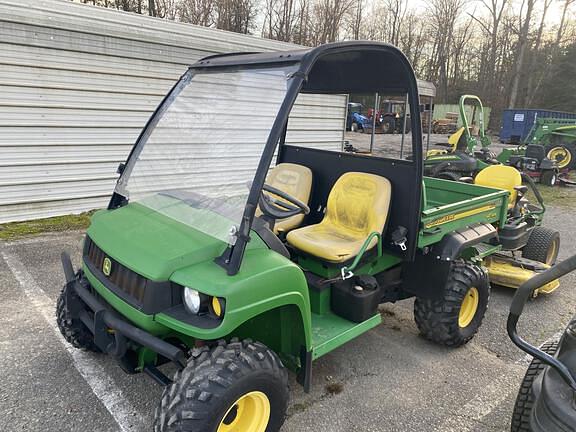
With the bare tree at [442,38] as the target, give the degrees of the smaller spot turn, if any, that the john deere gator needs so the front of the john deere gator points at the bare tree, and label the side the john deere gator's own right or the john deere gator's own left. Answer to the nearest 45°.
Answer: approximately 135° to the john deere gator's own right

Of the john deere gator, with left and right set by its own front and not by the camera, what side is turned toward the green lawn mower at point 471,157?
back

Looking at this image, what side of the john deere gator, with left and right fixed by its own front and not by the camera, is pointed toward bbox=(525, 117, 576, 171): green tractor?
back

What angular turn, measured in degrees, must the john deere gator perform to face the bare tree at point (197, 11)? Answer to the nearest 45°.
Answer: approximately 135° to its right

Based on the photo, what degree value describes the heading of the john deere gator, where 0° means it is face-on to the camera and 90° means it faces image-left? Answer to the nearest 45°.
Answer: approximately 45°

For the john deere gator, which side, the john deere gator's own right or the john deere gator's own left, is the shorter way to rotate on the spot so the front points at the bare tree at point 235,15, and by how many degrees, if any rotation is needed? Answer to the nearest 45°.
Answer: approximately 135° to the john deere gator's own right

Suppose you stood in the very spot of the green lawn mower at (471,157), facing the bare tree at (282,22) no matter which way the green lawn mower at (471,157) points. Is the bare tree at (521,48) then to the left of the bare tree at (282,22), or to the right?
right

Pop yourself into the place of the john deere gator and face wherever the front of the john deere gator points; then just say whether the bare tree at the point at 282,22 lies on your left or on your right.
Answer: on your right

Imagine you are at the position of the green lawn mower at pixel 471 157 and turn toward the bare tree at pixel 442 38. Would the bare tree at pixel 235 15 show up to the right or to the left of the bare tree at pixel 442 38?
left

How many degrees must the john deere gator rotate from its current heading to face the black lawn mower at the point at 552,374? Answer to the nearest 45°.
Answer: approximately 90° to its left
